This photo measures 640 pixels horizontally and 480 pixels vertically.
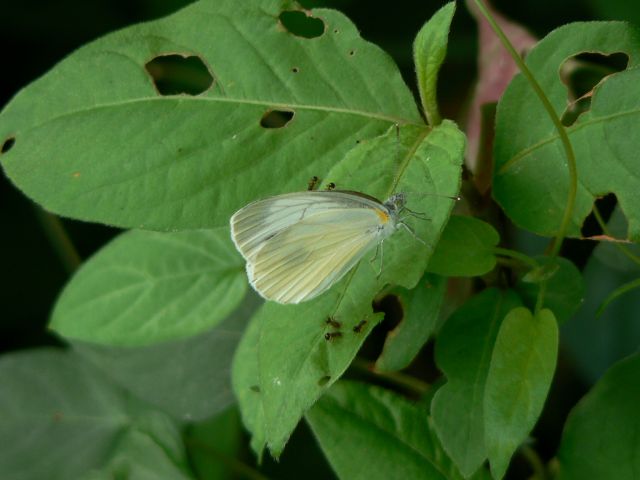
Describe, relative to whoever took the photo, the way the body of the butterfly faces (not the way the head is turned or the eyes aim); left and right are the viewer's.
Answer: facing to the right of the viewer

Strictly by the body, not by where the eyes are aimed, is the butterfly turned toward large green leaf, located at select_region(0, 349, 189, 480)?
no
